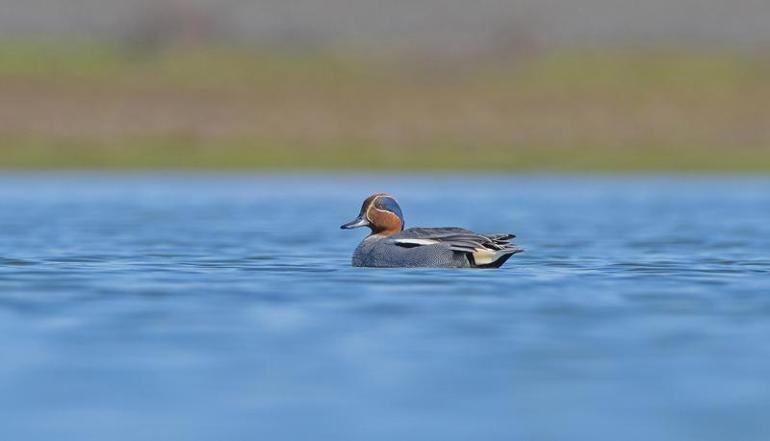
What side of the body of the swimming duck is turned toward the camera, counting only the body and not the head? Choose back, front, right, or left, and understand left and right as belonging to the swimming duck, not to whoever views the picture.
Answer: left
